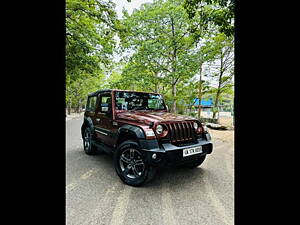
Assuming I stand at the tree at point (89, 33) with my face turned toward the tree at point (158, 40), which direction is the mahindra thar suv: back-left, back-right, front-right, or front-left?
back-right

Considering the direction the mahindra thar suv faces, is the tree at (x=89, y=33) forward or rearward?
rearward

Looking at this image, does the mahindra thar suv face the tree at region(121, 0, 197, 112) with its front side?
no
